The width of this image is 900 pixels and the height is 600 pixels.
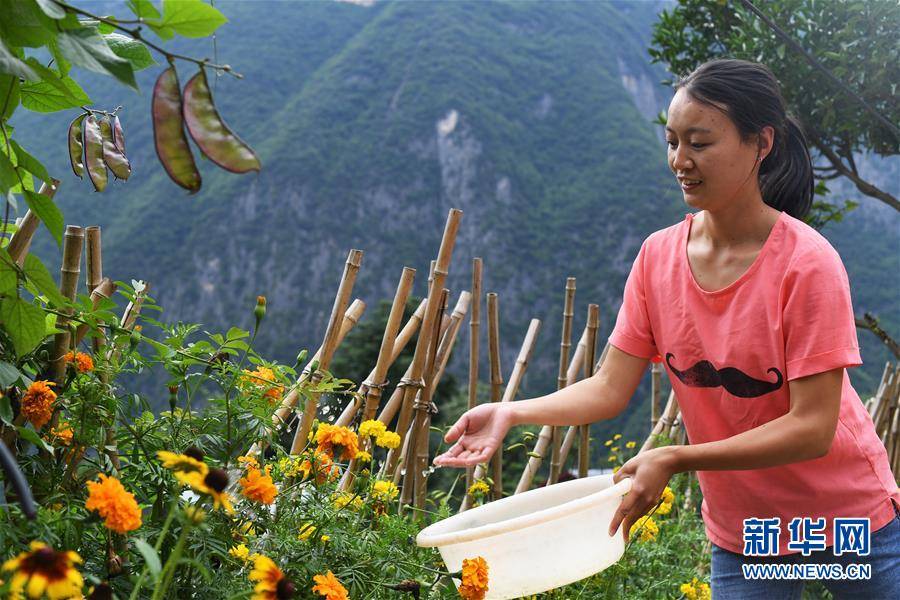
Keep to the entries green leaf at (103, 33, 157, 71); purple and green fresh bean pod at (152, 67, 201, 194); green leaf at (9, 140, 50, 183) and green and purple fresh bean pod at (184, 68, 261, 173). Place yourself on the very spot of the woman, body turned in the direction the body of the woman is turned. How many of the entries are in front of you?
4

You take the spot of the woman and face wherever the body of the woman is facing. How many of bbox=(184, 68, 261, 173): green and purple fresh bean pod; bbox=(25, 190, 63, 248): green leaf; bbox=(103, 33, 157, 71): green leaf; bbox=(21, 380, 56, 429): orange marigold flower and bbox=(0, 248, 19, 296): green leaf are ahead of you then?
5

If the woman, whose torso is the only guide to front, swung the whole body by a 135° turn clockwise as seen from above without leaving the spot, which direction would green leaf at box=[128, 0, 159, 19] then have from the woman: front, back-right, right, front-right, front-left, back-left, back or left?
back-left

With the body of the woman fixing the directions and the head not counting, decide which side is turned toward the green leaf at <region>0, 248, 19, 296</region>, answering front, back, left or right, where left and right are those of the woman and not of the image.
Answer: front

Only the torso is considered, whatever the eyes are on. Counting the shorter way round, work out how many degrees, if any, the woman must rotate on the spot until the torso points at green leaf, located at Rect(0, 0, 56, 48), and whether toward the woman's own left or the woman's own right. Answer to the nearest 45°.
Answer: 0° — they already face it

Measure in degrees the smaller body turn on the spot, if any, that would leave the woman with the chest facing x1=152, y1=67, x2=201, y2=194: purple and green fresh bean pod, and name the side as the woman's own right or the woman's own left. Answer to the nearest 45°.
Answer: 0° — they already face it

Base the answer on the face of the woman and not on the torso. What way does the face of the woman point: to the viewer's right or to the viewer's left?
to the viewer's left

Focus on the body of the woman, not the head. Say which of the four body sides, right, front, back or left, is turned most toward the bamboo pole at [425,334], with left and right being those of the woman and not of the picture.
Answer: right

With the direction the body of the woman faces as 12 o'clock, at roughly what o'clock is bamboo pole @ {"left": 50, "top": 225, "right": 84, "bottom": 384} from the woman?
The bamboo pole is roughly at 1 o'clock from the woman.

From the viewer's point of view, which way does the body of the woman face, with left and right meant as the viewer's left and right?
facing the viewer and to the left of the viewer
